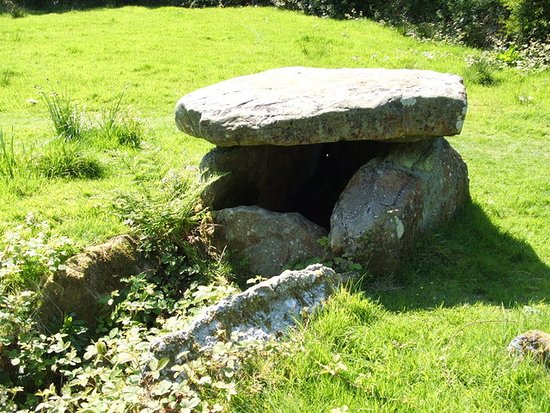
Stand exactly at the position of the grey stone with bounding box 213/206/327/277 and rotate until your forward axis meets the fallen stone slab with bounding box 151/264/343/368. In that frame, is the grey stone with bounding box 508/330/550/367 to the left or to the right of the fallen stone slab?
left

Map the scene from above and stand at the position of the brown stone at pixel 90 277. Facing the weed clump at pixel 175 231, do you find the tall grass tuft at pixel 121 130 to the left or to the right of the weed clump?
left

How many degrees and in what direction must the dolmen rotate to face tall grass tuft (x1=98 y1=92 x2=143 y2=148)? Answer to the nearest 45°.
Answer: approximately 135° to its right

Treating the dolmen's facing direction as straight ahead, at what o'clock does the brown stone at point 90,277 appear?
The brown stone is roughly at 2 o'clock from the dolmen.

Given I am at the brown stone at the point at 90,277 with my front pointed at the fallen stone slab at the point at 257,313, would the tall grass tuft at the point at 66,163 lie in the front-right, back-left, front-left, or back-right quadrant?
back-left

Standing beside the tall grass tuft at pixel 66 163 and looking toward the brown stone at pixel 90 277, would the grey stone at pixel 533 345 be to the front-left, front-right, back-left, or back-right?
front-left

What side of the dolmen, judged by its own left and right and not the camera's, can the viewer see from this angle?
front

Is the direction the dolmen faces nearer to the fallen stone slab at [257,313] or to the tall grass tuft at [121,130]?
the fallen stone slab

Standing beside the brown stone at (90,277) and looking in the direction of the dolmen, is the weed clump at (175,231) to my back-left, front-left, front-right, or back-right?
front-left

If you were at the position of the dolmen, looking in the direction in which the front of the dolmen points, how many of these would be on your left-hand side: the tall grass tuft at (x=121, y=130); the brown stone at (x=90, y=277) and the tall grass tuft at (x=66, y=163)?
0

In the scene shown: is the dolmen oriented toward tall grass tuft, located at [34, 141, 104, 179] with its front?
no

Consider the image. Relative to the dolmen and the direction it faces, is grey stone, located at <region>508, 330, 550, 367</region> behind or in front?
in front

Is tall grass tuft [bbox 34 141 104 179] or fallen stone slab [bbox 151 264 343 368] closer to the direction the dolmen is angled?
the fallen stone slab

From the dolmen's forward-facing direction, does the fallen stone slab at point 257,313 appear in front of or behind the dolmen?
in front
